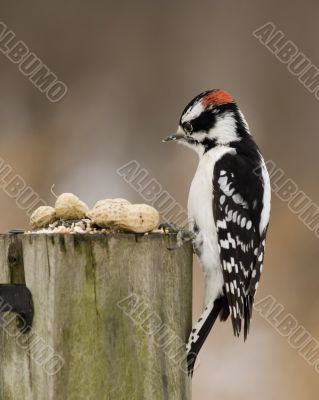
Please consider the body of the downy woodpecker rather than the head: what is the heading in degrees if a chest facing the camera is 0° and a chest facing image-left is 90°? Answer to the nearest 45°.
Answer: approximately 90°
